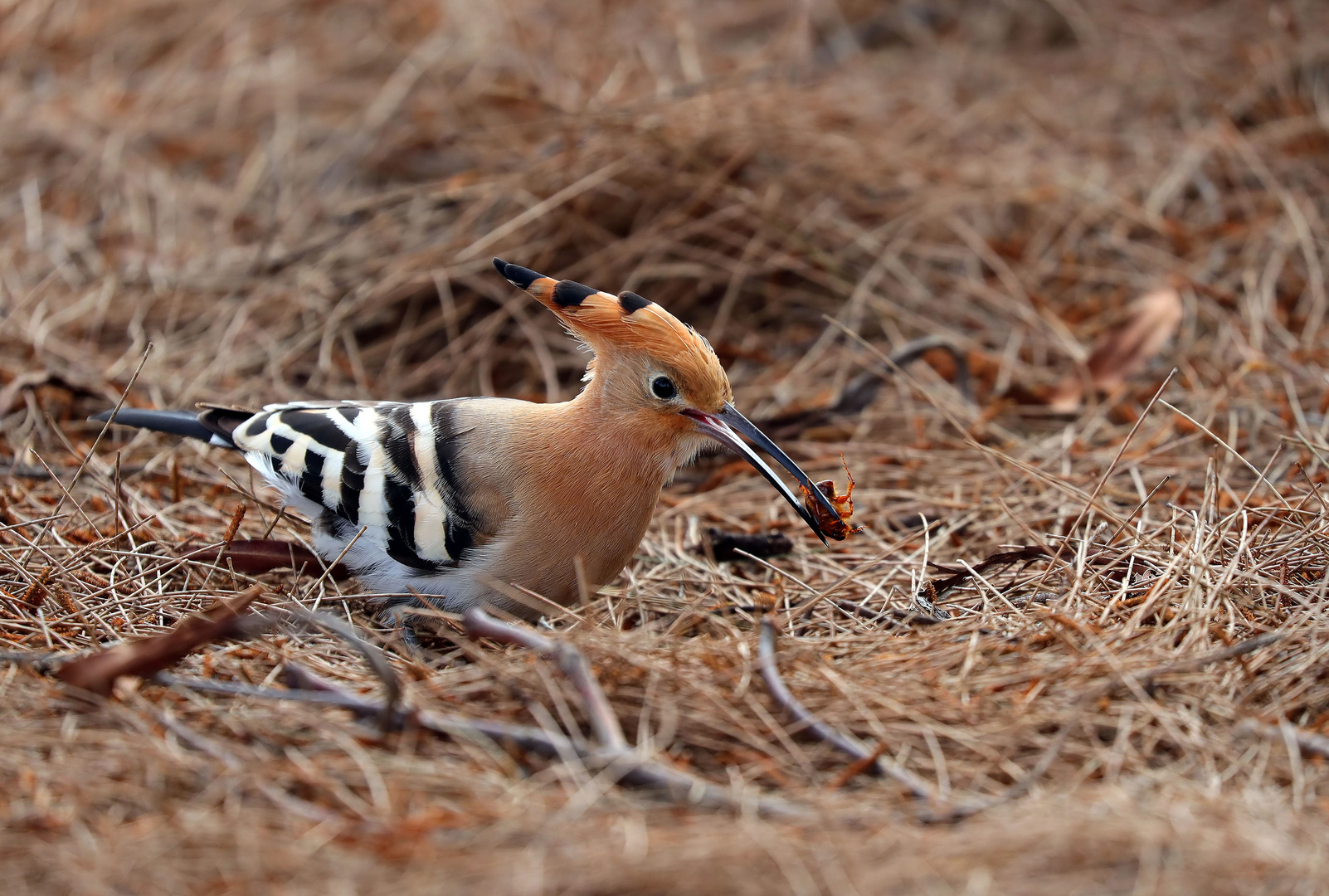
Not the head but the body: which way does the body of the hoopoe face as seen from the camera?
to the viewer's right

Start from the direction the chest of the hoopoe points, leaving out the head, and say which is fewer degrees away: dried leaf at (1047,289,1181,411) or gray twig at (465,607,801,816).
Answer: the dried leaf

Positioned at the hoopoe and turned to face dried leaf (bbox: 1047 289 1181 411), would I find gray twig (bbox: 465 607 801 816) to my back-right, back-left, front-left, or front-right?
back-right

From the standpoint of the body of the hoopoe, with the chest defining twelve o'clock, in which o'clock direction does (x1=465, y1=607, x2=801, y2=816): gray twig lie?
The gray twig is roughly at 3 o'clock from the hoopoe.

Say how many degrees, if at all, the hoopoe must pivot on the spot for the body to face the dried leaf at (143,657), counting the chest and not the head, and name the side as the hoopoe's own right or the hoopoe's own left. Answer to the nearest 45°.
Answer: approximately 135° to the hoopoe's own right
